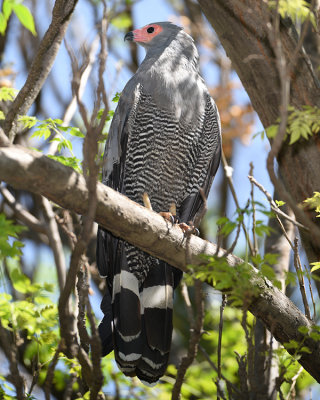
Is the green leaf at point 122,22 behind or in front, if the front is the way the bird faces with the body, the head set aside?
behind

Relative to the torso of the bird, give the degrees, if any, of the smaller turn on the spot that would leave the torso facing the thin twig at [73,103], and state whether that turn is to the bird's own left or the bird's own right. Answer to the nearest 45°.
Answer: approximately 135° to the bird's own right

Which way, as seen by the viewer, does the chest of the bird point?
toward the camera

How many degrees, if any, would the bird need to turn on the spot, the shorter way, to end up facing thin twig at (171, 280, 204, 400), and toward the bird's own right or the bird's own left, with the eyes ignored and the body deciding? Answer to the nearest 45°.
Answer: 0° — it already faces it

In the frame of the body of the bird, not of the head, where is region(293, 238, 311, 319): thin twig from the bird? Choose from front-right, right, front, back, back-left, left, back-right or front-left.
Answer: front-left
